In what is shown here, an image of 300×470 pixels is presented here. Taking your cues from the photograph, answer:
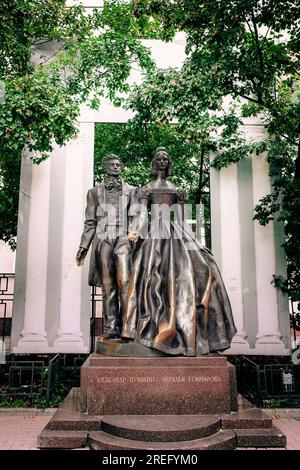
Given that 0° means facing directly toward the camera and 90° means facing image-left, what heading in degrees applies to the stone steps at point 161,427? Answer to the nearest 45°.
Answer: approximately 0°

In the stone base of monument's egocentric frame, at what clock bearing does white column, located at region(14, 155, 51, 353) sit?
The white column is roughly at 5 o'clock from the stone base of monument.

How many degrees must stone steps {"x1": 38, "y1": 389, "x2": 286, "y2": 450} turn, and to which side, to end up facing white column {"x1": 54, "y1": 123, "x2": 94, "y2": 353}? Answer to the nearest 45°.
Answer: approximately 180°

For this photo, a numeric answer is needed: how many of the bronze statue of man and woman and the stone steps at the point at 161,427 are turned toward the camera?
2

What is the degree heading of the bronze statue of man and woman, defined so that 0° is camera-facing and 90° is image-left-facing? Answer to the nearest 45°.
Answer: approximately 0°
